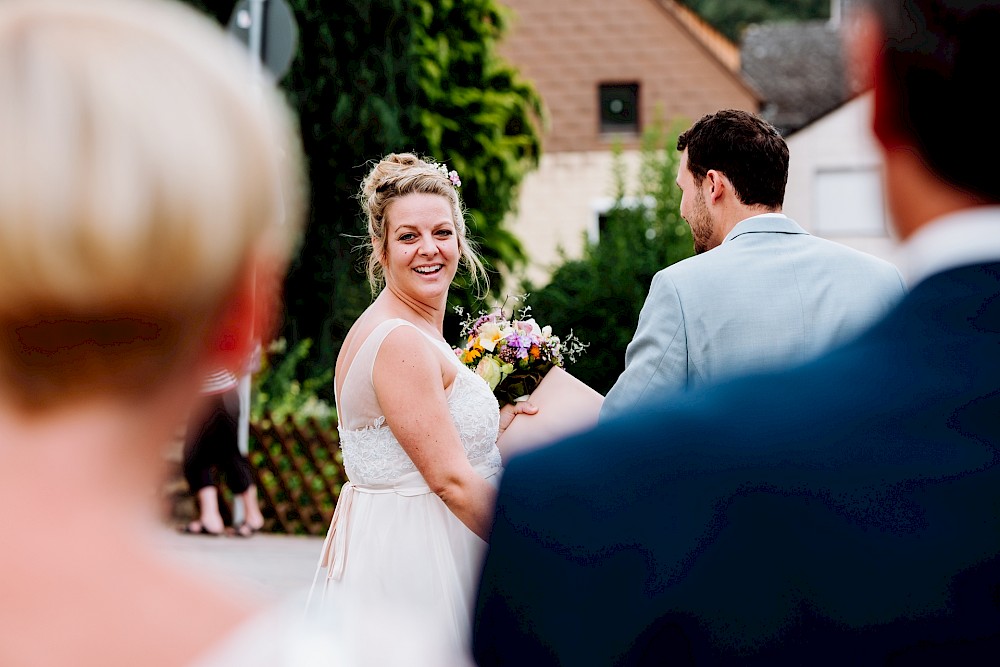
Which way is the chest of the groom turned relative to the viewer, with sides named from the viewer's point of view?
facing away from the viewer and to the left of the viewer

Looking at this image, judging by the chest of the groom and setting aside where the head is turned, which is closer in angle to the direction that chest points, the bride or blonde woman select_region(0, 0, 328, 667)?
the bride

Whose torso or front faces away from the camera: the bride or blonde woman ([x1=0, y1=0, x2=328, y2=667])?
the blonde woman

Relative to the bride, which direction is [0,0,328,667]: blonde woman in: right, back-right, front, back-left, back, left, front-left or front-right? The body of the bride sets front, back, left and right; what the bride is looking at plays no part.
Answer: right

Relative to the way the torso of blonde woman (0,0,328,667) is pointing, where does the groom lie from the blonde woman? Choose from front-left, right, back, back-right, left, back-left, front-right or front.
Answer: front-right

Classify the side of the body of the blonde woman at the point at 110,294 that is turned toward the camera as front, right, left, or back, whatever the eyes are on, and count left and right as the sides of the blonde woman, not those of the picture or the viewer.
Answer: back

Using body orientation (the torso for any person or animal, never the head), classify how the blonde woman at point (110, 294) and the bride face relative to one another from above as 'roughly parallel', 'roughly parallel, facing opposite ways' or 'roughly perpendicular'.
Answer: roughly perpendicular

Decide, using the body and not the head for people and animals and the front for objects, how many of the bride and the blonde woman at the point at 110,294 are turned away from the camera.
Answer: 1

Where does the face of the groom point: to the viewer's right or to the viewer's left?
to the viewer's left

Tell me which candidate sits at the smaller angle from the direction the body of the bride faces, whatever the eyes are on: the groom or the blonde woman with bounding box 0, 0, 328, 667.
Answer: the groom

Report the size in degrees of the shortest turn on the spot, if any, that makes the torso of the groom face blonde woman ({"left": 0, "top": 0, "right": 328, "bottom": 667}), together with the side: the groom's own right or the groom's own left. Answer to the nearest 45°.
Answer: approximately 135° to the groom's own left

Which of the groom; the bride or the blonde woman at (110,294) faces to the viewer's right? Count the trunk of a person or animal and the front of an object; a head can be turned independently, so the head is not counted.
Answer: the bride

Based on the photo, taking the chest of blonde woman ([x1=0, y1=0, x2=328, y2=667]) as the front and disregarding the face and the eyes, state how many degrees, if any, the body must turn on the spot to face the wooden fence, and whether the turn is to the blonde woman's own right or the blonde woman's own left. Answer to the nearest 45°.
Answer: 0° — they already face it

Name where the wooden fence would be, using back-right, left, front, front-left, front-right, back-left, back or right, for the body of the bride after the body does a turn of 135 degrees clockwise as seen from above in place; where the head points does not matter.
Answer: back-right

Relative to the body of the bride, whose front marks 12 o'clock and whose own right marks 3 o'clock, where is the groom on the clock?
The groom is roughly at 1 o'clock from the bride.

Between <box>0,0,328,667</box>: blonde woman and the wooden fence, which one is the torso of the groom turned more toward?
the wooden fence

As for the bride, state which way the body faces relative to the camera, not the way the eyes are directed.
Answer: to the viewer's right
